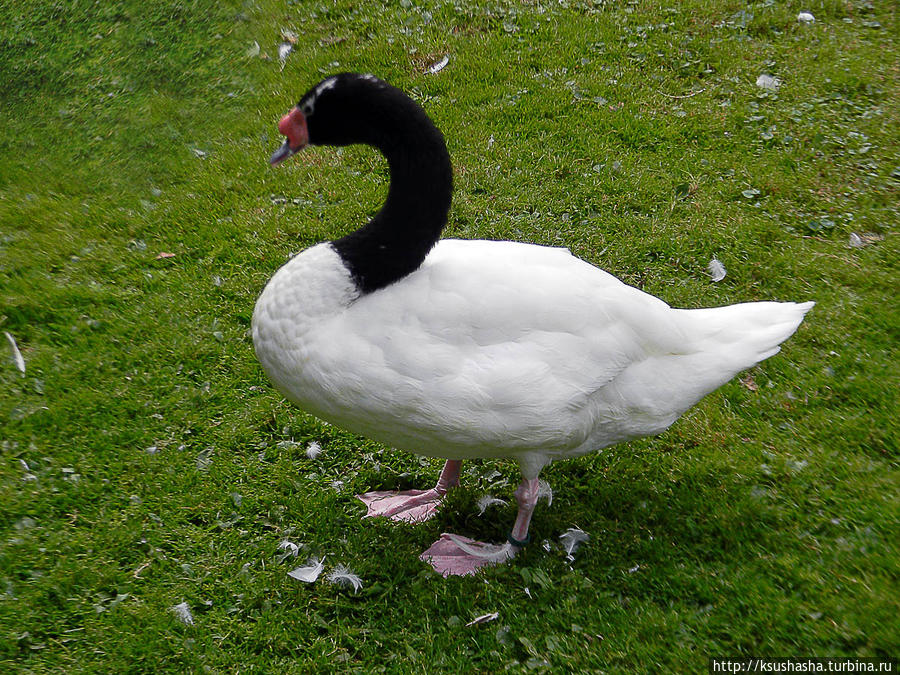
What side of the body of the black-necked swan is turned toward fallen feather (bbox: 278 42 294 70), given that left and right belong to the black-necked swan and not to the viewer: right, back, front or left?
right

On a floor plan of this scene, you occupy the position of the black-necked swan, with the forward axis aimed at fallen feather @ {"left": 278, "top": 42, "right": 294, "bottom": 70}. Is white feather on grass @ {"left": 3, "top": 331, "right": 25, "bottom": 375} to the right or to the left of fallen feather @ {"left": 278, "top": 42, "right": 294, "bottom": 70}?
left

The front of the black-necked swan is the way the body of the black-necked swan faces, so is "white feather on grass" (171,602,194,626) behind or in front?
in front

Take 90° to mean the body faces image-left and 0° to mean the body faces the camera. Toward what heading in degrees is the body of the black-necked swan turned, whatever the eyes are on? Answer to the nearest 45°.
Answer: approximately 90°

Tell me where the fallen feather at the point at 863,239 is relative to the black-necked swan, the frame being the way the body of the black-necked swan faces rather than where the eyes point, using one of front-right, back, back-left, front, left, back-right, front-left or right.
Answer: back-right

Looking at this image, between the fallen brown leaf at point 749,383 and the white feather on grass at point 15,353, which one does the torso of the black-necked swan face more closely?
the white feather on grass

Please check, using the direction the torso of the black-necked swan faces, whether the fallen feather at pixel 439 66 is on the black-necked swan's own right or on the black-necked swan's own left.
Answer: on the black-necked swan's own right

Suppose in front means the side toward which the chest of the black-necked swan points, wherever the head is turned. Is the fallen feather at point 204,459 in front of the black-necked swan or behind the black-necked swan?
in front

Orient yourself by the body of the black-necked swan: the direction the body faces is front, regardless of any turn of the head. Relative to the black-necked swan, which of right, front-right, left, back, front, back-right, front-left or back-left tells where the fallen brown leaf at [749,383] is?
back-right
